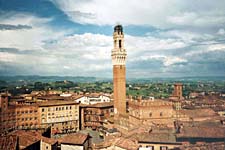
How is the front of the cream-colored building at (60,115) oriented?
toward the camera

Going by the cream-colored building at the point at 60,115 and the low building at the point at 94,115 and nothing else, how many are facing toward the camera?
2

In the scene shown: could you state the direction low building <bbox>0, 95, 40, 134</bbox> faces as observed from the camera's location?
facing the viewer and to the right of the viewer

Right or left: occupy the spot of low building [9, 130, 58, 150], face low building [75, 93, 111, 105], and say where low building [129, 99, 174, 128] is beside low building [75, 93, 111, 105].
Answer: right

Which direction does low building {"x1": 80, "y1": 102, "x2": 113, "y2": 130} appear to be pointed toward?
toward the camera
